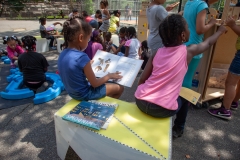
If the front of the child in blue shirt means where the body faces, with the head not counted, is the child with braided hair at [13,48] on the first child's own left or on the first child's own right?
on the first child's own left

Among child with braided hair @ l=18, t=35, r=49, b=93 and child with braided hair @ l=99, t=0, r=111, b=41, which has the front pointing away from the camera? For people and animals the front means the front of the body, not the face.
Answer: child with braided hair @ l=18, t=35, r=49, b=93

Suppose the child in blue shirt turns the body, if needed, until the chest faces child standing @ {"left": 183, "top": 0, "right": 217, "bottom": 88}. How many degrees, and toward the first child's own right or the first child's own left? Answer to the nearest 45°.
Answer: approximately 45° to the first child's own right

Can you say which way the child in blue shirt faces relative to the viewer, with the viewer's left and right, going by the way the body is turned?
facing away from the viewer and to the right of the viewer

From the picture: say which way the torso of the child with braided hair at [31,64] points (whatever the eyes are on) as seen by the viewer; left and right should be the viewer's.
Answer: facing away from the viewer

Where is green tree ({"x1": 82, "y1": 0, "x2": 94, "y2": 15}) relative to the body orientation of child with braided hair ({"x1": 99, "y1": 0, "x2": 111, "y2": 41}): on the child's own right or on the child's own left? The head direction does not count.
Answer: on the child's own right

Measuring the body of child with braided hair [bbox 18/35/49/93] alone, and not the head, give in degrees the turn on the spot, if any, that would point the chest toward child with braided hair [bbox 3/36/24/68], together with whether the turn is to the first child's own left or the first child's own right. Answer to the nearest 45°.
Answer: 0° — they already face them
